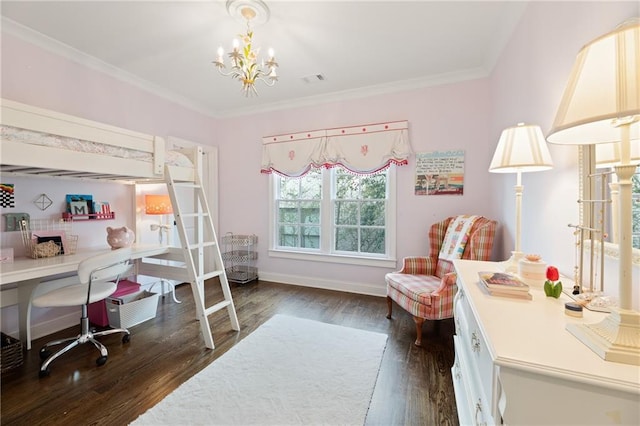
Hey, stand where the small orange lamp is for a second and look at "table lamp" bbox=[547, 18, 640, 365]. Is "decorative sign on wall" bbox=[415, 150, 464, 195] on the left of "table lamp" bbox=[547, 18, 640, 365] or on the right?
left

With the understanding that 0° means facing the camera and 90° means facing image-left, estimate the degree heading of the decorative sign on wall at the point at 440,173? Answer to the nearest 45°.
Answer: approximately 0°

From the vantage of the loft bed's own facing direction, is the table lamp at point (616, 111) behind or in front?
in front

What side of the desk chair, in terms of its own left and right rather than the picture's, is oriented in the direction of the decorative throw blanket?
back

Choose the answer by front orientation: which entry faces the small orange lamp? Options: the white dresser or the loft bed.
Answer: the white dresser

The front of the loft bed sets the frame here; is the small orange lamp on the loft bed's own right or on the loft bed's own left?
on the loft bed's own left

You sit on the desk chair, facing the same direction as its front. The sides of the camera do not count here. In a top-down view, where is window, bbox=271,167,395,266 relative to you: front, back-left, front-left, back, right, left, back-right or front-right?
back-right

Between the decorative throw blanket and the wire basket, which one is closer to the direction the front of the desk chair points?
the wire basket

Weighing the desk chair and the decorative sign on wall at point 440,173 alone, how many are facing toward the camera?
1

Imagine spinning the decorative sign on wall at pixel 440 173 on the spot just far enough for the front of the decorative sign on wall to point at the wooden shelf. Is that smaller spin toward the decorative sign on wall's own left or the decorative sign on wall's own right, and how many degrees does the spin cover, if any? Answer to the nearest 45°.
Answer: approximately 45° to the decorative sign on wall's own right

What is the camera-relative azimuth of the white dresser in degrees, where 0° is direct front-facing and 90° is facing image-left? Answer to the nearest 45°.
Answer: approximately 90°
